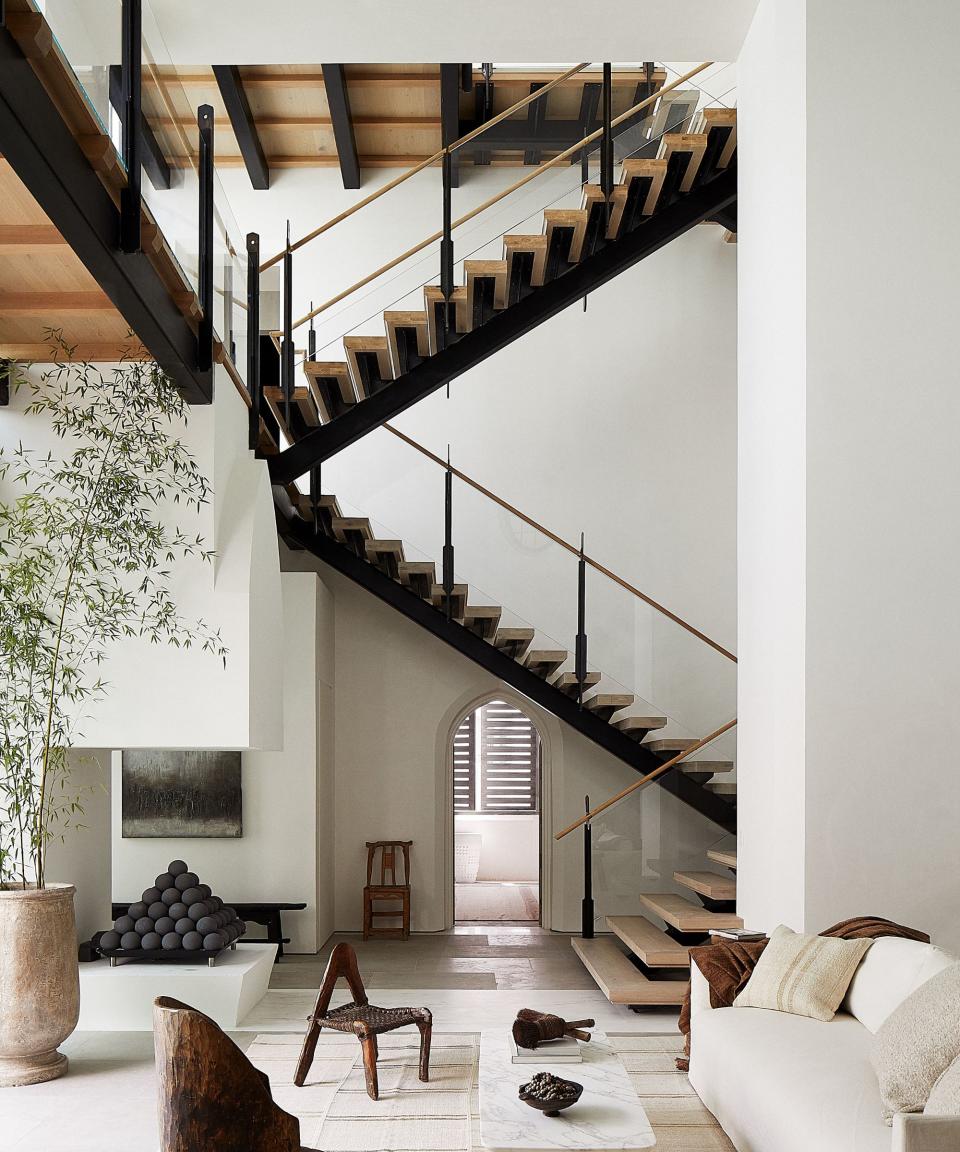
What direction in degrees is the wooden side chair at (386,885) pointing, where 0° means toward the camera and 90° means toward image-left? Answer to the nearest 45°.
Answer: approximately 0°

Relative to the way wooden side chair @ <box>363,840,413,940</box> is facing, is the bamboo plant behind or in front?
in front

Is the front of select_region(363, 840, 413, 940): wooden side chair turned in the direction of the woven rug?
yes

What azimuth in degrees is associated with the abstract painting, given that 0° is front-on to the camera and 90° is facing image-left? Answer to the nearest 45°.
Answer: approximately 0°

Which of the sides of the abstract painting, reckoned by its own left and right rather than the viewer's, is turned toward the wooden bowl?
front

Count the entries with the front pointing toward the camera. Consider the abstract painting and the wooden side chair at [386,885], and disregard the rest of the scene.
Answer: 2

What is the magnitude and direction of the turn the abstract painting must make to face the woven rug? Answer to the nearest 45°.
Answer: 0° — it already faces it
